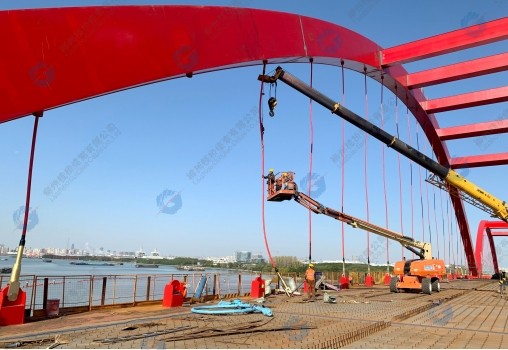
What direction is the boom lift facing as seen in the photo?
to the viewer's left

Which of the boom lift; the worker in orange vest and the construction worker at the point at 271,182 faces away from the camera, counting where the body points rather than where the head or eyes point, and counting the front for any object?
the worker in orange vest

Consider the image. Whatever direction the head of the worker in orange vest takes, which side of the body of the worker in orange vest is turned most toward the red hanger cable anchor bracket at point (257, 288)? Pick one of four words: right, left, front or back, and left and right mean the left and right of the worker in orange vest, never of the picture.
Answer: left

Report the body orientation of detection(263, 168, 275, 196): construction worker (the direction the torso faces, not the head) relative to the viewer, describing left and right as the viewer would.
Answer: facing to the left of the viewer

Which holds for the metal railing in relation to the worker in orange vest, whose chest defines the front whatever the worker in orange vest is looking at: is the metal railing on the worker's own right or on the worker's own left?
on the worker's own left

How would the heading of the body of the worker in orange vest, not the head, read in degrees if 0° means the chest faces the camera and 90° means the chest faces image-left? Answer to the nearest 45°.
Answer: approximately 180°

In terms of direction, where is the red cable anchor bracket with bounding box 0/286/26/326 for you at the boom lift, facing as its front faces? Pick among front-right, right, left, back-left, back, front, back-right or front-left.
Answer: front-left

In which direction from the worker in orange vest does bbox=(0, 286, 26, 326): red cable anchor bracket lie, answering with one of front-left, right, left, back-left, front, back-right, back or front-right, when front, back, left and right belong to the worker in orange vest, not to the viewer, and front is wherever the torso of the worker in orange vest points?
back-left
